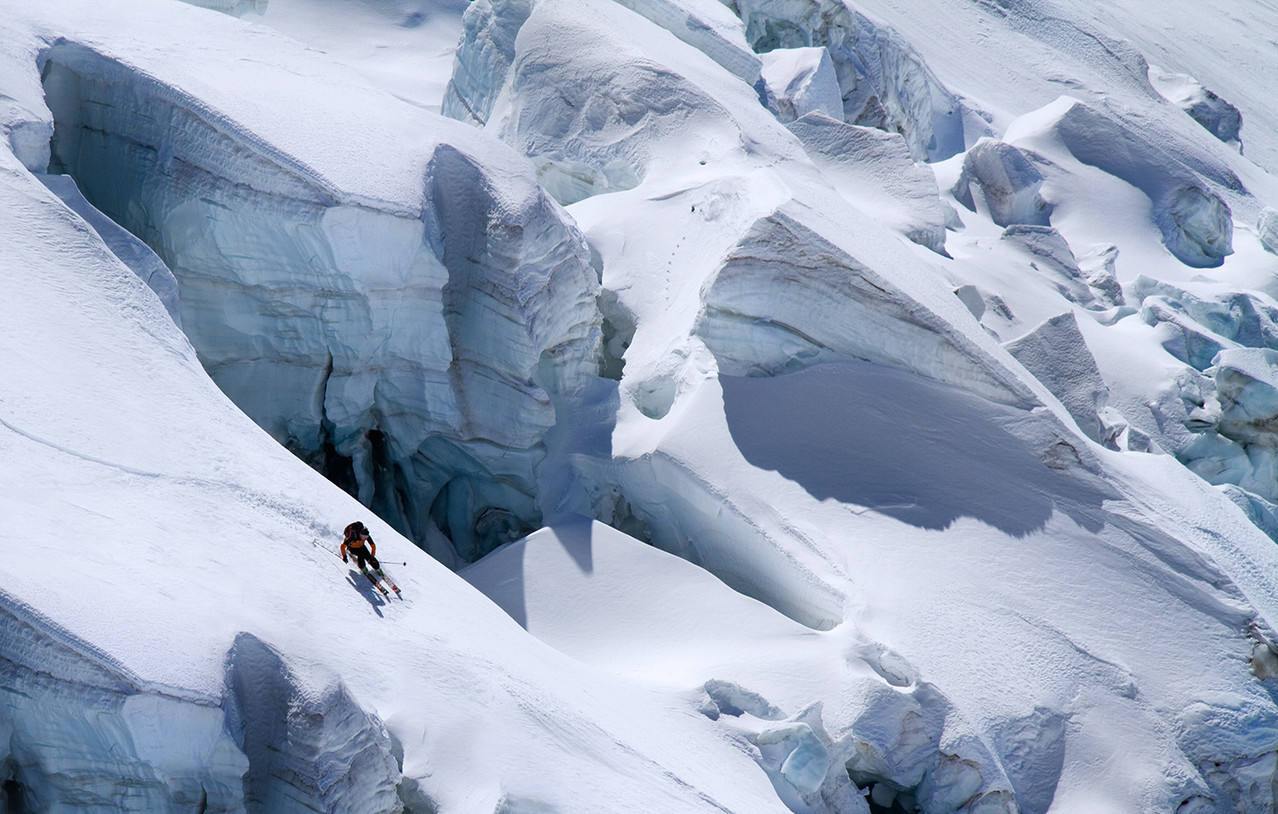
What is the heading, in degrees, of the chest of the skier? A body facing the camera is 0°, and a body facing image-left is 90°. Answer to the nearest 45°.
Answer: approximately 315°
